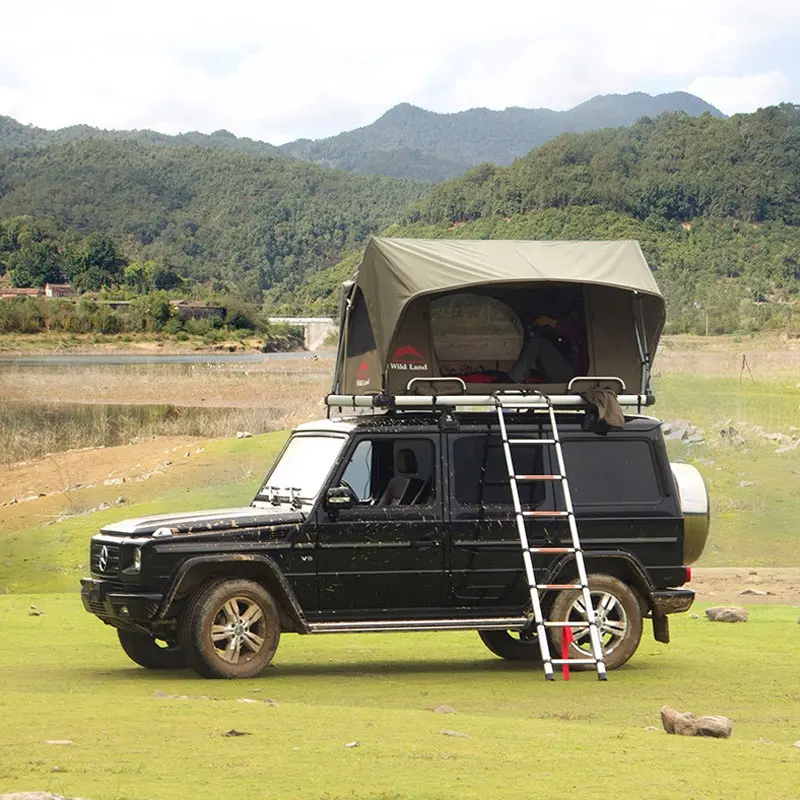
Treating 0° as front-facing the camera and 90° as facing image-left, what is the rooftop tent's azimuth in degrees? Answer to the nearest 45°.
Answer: approximately 0°

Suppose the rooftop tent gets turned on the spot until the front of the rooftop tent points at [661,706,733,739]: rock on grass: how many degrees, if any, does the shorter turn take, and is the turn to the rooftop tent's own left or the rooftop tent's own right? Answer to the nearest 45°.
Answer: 0° — it already faces it

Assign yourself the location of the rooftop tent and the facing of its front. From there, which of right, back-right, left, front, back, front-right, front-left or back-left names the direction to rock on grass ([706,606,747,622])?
back-left
